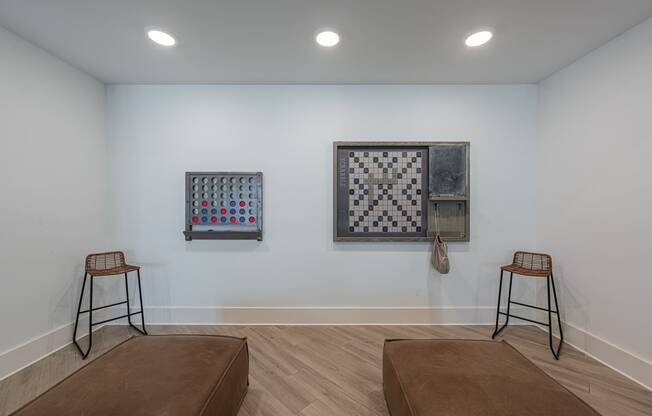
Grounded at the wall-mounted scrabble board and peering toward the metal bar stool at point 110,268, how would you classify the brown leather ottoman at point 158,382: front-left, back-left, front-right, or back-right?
front-left

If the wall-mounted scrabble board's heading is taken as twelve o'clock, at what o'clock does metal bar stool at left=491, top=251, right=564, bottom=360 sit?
The metal bar stool is roughly at 9 o'clock from the wall-mounted scrabble board.

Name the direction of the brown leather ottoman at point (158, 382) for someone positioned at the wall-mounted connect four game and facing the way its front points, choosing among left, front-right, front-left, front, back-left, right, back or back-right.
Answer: front

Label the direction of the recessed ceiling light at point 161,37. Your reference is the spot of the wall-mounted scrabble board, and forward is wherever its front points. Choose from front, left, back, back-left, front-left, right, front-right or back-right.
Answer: front-right

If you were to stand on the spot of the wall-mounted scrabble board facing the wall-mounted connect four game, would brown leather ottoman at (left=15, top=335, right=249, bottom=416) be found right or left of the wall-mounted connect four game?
left

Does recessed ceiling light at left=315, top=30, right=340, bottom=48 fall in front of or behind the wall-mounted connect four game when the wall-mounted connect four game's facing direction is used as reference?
in front

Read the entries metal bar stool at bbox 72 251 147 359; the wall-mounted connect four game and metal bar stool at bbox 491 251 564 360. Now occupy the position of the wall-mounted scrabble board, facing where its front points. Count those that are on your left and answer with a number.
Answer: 1

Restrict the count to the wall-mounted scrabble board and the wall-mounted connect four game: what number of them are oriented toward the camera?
2

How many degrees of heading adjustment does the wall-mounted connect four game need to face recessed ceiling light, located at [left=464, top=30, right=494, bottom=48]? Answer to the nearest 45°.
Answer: approximately 45° to its left

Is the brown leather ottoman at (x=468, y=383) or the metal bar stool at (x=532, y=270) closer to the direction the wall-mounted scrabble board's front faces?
the brown leather ottoman

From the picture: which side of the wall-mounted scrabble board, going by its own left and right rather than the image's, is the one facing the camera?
front

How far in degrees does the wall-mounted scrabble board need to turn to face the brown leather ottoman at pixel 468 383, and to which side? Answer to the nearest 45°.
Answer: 0° — it already faces it

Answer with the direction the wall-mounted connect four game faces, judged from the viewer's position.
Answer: facing the viewer

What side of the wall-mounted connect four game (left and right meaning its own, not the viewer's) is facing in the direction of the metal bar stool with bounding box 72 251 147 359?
right

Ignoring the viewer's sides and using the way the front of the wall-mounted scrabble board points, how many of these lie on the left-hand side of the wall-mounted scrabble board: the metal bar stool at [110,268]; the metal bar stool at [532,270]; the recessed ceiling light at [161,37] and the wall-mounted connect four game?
1

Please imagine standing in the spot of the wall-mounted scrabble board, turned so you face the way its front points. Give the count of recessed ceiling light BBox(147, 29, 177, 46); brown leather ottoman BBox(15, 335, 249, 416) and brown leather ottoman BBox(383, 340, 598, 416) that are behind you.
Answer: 0

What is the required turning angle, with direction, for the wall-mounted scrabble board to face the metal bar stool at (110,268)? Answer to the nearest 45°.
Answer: approximately 90° to its right
